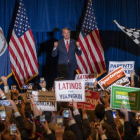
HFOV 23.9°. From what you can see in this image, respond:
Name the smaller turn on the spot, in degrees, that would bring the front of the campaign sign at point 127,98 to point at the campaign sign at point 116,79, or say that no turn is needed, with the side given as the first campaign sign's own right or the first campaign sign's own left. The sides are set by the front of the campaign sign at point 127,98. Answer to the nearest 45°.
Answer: approximately 180°

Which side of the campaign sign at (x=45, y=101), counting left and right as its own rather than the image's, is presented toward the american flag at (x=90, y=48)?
back

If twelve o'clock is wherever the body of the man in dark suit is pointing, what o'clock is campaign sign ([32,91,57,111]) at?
The campaign sign is roughly at 12 o'clock from the man in dark suit.

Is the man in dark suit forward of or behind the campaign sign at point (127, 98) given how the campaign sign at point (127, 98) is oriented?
behind

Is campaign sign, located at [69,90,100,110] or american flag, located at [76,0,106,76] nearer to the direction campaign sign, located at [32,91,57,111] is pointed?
the campaign sign

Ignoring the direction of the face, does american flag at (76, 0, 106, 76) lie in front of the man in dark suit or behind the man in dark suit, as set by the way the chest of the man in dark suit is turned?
behind

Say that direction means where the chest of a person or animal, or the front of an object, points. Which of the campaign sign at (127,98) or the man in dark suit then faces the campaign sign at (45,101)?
the man in dark suit
